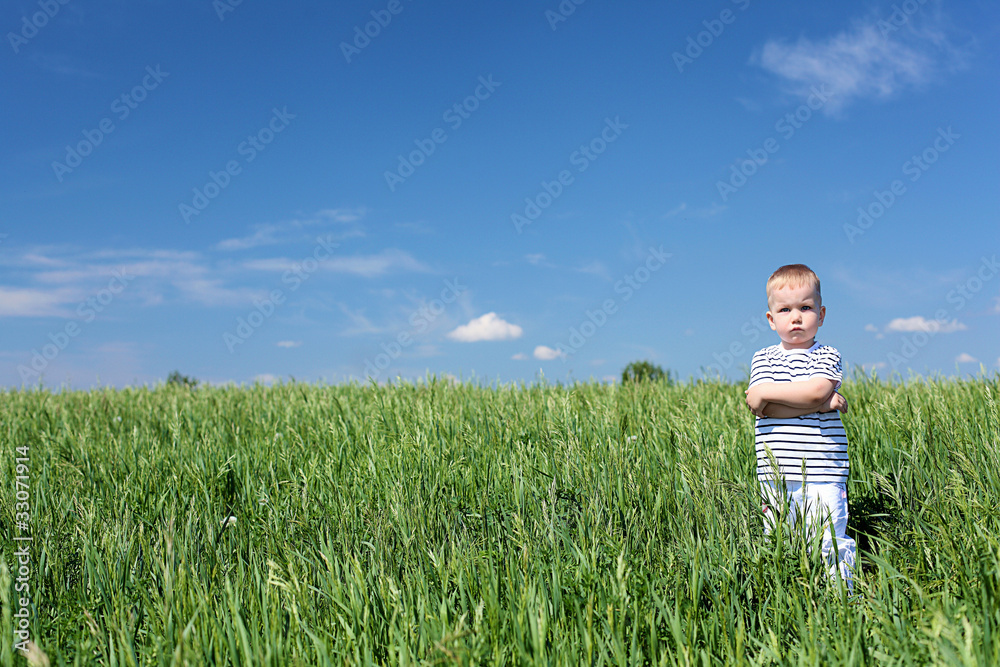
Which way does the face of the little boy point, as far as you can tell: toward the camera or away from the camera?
toward the camera

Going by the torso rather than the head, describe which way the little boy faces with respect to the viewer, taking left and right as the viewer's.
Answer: facing the viewer
